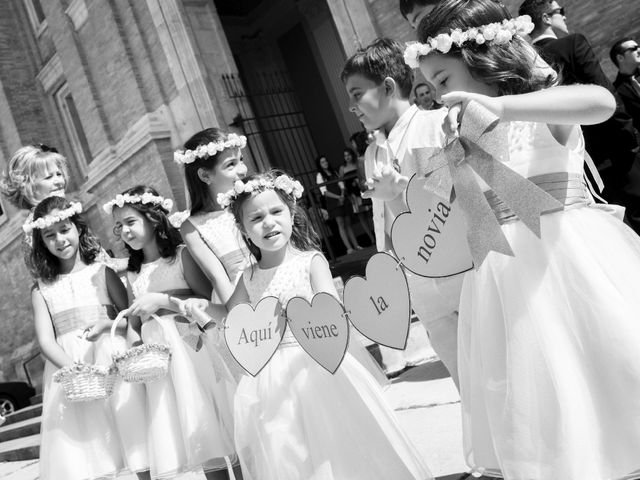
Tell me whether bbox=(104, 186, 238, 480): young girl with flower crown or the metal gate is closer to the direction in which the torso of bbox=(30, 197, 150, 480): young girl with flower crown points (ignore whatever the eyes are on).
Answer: the young girl with flower crown

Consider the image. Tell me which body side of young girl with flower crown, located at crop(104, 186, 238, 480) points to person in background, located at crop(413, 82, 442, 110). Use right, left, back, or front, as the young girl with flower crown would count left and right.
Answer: back
